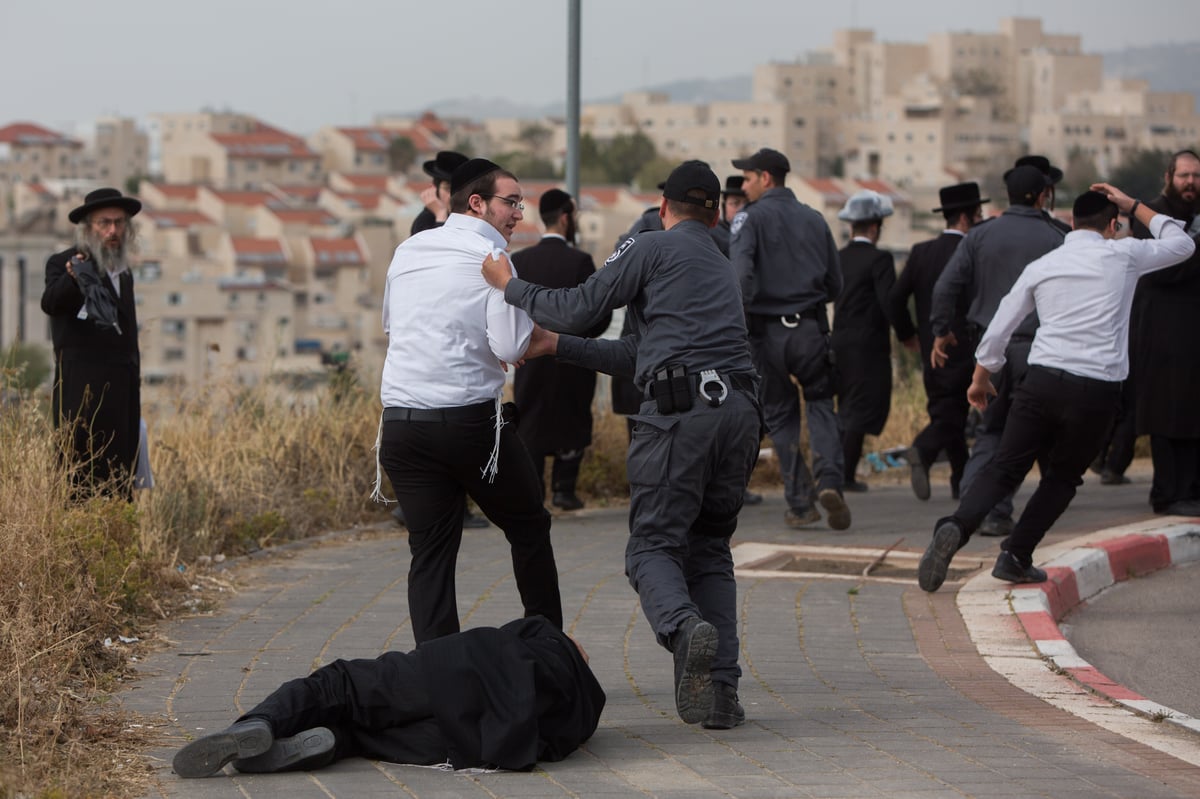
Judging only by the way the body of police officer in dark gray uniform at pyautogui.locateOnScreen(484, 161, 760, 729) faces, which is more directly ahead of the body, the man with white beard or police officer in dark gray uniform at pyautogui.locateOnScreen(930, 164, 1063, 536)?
the man with white beard

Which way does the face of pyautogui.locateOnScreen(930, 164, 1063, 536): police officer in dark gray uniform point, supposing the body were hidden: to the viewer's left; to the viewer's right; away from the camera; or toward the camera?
away from the camera

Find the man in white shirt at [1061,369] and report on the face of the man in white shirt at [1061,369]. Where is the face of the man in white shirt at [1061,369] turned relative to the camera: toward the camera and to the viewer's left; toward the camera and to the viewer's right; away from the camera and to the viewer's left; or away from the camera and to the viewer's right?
away from the camera and to the viewer's right

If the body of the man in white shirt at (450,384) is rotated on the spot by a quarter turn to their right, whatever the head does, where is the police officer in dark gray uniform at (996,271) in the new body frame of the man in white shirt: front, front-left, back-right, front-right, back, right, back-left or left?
left

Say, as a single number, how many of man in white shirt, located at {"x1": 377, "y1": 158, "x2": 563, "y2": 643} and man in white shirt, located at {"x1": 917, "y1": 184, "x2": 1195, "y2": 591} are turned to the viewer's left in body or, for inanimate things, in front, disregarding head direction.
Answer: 0

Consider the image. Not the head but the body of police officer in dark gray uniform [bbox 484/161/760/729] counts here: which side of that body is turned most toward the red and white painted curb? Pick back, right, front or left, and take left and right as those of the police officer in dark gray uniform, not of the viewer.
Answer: right

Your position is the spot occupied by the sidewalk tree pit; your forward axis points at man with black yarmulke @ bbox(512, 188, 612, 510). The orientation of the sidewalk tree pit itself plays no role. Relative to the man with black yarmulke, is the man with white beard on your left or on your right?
left

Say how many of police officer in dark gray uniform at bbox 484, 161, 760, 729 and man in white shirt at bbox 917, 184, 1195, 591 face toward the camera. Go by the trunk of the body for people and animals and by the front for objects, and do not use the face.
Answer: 0

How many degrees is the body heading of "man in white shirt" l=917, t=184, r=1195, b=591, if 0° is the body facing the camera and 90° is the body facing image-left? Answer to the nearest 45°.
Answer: approximately 225°

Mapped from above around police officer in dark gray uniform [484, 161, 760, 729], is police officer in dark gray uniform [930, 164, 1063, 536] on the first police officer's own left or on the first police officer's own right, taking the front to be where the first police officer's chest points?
on the first police officer's own right

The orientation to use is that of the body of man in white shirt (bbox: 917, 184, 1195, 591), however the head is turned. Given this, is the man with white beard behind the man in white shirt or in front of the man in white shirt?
behind

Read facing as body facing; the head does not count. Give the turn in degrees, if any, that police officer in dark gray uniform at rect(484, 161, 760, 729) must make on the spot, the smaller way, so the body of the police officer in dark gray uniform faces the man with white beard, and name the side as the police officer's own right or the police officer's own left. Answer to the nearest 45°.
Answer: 0° — they already face them

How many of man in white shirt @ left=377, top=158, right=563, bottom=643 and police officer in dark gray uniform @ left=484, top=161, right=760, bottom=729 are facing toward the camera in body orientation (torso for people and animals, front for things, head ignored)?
0

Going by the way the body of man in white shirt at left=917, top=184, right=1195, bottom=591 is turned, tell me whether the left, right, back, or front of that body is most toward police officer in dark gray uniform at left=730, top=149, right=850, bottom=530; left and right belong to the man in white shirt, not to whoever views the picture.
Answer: left

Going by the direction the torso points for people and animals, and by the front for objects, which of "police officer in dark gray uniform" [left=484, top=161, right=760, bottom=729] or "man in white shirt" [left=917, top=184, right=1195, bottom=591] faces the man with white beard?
the police officer in dark gray uniform
